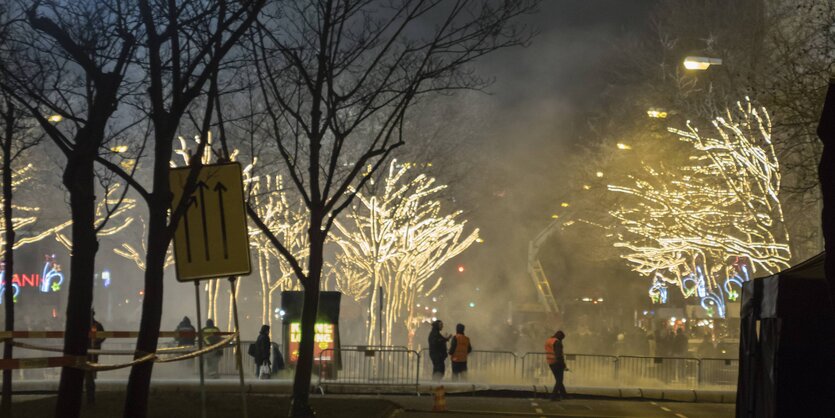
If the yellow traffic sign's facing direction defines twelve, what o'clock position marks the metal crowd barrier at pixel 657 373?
The metal crowd barrier is roughly at 7 o'clock from the yellow traffic sign.

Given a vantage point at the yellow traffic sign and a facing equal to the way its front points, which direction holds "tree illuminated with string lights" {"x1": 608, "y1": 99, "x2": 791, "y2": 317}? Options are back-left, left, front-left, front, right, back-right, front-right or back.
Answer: back-left

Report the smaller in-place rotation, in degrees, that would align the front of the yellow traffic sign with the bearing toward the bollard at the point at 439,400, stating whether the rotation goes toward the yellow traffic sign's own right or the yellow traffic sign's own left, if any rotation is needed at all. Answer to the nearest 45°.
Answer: approximately 135° to the yellow traffic sign's own left

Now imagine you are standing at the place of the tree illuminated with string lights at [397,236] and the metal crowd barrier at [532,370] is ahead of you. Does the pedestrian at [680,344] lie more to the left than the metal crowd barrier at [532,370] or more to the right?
left

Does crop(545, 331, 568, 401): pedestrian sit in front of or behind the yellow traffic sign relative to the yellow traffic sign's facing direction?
behind

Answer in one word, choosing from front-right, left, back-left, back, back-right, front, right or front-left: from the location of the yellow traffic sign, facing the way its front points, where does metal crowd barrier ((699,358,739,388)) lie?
back-left

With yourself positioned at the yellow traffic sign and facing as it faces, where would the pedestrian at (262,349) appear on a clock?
The pedestrian is roughly at 6 o'clock from the yellow traffic sign.

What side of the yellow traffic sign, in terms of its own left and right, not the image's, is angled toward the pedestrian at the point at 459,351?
back

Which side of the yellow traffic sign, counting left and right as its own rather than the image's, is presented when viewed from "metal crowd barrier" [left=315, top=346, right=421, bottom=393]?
back

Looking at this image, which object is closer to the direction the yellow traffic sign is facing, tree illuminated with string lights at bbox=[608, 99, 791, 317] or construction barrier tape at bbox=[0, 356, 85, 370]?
the construction barrier tape

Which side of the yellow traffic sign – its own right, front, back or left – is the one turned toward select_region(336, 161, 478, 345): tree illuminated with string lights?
back

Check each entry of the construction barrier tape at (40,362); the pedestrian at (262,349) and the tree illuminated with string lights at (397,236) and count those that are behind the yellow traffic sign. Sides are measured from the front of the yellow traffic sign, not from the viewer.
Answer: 2

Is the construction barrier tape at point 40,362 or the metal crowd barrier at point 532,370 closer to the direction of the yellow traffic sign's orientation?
the construction barrier tape

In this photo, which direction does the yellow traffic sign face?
toward the camera

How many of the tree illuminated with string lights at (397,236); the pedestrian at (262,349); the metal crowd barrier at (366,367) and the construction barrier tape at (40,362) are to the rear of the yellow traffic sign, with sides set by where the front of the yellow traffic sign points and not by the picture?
3
